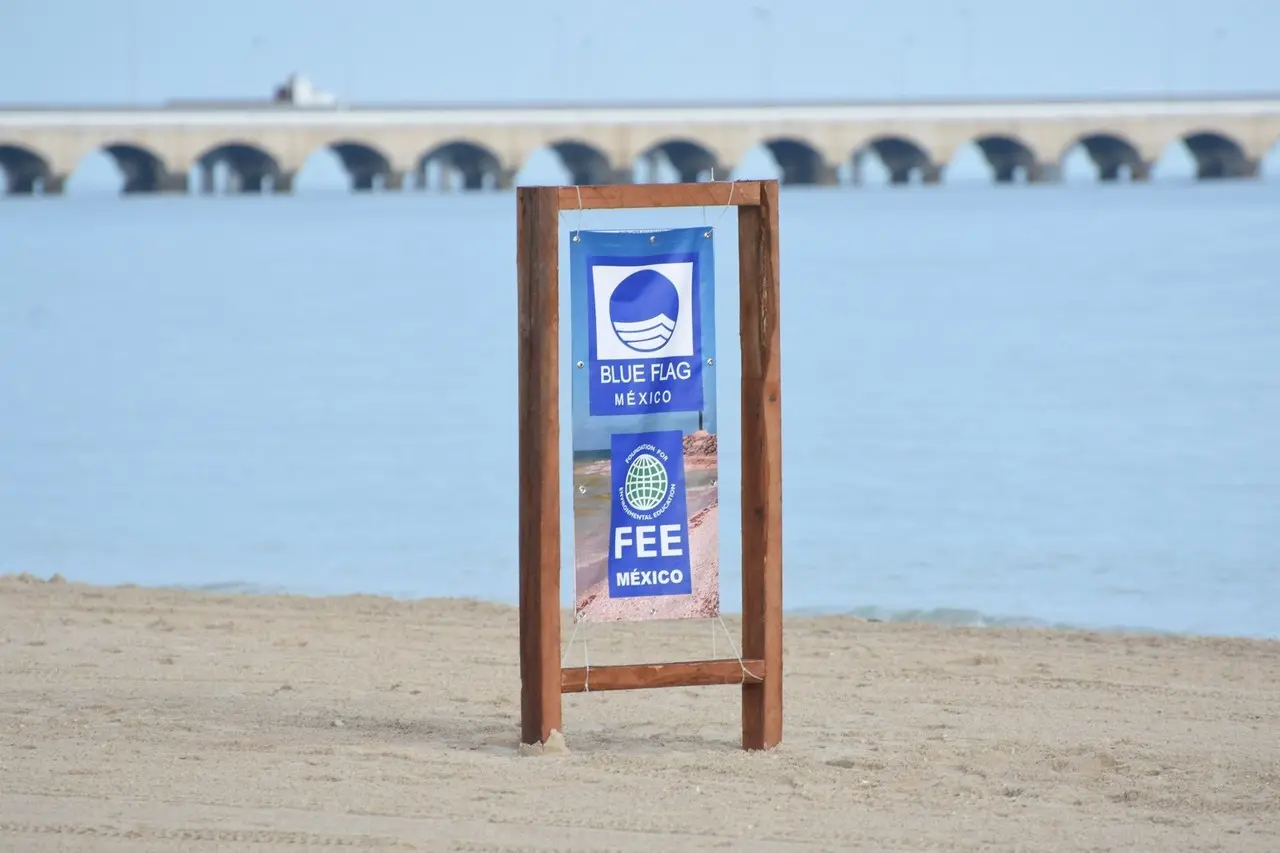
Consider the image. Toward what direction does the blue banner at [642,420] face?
toward the camera
